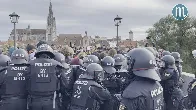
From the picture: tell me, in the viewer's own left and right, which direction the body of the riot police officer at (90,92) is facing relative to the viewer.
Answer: facing away from the viewer and to the right of the viewer

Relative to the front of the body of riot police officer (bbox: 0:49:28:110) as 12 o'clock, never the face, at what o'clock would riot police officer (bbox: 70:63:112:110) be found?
riot police officer (bbox: 70:63:112:110) is roughly at 4 o'clock from riot police officer (bbox: 0:49:28:110).

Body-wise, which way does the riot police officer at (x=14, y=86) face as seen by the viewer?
away from the camera

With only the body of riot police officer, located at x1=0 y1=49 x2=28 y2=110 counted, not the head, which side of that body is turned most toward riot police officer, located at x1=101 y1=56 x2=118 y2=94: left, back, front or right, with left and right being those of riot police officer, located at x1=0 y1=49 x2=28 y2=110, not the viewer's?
right

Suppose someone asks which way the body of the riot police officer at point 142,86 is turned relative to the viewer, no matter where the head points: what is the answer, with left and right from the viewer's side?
facing away from the viewer and to the left of the viewer

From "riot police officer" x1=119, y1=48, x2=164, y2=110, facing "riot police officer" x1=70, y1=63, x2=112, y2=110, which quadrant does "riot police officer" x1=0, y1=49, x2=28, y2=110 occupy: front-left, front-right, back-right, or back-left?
front-left

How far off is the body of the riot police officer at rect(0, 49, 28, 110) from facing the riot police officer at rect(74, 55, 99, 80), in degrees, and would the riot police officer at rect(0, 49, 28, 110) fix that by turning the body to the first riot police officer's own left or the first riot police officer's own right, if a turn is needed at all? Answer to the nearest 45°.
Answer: approximately 90° to the first riot police officer's own right

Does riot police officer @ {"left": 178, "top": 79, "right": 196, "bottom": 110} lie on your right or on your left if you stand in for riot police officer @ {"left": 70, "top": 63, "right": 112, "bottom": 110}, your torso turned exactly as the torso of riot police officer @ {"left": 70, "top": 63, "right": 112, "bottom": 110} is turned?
on your right

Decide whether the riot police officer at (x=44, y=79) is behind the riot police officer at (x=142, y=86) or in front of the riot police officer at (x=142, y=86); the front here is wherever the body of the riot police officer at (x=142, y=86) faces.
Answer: in front

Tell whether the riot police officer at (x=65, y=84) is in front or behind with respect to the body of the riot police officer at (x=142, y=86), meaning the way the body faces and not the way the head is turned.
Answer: in front

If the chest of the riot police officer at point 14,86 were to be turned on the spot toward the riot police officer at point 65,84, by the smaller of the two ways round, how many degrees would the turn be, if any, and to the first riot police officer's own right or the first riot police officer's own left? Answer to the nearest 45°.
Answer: approximately 90° to the first riot police officer's own right
